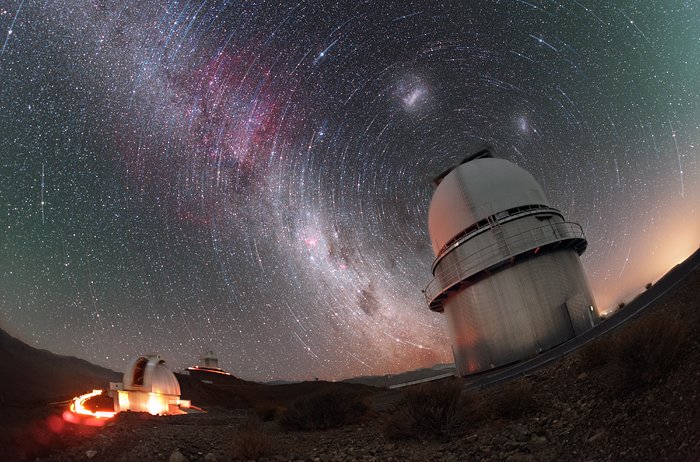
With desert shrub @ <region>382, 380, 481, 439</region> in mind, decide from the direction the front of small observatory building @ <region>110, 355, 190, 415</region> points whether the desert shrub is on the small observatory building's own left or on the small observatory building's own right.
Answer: on the small observatory building's own left

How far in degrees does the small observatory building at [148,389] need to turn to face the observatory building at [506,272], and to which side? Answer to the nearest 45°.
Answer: approximately 90° to its left

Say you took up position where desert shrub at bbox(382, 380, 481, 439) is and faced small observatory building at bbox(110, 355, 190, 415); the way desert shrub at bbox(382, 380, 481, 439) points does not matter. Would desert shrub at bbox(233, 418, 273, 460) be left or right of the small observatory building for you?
left

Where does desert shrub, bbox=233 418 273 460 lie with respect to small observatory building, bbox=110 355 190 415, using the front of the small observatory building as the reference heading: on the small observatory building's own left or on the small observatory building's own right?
on the small observatory building's own left

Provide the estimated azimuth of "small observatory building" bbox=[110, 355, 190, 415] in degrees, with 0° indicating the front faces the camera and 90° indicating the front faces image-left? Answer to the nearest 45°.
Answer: approximately 45°

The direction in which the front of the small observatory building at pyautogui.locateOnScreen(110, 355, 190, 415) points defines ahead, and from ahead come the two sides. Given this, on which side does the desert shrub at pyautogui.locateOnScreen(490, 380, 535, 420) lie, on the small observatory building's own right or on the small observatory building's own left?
on the small observatory building's own left
